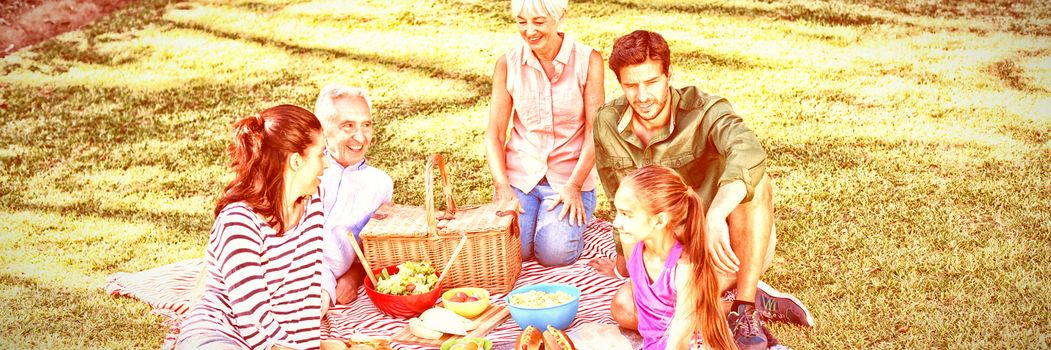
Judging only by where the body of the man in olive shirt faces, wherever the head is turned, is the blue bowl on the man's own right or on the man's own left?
on the man's own right

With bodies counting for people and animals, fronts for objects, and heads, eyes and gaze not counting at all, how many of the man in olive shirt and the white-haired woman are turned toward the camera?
2

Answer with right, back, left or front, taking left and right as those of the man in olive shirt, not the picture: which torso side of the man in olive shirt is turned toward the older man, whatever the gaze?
right

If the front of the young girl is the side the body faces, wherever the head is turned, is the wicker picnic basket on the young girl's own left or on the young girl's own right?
on the young girl's own right

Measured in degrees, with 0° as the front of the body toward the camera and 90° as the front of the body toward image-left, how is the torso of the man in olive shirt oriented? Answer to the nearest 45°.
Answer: approximately 0°

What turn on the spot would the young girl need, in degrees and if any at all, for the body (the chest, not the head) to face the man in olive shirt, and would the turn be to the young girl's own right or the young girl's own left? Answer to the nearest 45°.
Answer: approximately 135° to the young girl's own right

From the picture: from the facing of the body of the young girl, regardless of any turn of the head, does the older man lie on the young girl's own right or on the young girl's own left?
on the young girl's own right
